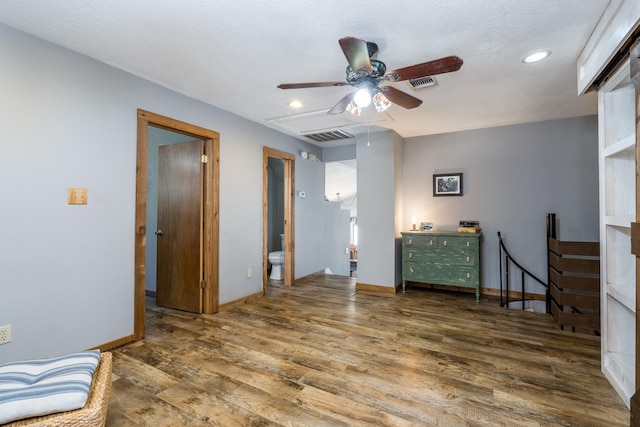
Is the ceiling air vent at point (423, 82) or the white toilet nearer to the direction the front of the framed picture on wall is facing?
the ceiling air vent

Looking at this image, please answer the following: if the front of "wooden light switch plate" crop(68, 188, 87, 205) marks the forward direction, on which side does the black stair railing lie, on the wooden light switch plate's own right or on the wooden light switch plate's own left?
on the wooden light switch plate's own left

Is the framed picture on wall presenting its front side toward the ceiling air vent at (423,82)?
yes

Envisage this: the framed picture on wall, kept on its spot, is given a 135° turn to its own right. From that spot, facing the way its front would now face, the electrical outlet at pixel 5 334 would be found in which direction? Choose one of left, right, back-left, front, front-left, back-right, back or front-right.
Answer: left

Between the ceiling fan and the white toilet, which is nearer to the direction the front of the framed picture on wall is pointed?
the ceiling fan

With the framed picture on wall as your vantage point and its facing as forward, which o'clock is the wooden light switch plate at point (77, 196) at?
The wooden light switch plate is roughly at 1 o'clock from the framed picture on wall.

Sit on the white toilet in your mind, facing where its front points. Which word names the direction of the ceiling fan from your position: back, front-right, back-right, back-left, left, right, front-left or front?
front-left
